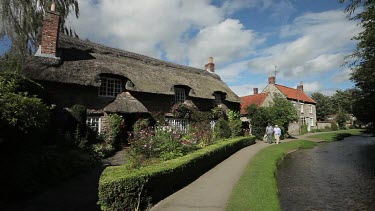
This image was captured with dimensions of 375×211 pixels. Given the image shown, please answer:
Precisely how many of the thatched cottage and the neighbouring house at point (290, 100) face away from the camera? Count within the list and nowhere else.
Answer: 0

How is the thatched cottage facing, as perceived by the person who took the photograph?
facing the viewer and to the right of the viewer

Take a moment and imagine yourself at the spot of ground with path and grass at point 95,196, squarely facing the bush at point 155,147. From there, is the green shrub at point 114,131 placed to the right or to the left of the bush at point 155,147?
left

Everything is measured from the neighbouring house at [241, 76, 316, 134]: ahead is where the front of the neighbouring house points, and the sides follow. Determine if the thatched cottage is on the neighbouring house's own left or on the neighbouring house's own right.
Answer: on the neighbouring house's own right

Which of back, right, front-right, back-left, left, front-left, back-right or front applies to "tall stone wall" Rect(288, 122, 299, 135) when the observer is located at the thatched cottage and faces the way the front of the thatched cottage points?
left

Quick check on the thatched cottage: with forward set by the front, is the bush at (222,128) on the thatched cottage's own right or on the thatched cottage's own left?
on the thatched cottage's own left

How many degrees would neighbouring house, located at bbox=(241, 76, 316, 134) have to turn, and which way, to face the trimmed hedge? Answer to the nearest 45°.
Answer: approximately 45° to its right

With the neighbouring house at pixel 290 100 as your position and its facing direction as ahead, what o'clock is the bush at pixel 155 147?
The bush is roughly at 2 o'clock from the neighbouring house.

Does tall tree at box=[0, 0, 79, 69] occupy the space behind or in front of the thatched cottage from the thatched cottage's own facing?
behind

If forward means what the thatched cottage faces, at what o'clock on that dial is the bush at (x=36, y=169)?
The bush is roughly at 2 o'clock from the thatched cottage.

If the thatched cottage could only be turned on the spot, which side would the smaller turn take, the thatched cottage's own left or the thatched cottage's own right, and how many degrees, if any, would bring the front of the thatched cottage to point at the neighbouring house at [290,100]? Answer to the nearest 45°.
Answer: approximately 90° to the thatched cottage's own left
